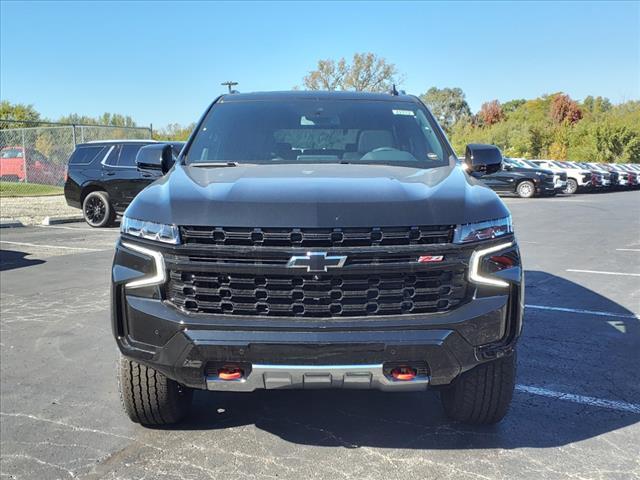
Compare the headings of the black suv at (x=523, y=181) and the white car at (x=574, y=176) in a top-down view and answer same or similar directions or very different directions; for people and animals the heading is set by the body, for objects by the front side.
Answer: same or similar directions

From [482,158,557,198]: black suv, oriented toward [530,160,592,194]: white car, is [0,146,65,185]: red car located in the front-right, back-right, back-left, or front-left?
back-left

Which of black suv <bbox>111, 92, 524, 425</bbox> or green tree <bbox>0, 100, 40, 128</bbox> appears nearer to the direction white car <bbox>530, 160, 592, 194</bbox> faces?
the black suv

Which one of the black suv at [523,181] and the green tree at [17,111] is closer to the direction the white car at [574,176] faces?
the black suv

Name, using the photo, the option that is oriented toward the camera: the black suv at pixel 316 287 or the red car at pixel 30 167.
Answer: the black suv

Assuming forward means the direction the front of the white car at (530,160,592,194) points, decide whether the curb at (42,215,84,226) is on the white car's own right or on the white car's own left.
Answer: on the white car's own right

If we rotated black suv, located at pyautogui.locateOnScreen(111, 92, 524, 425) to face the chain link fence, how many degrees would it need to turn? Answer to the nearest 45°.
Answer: approximately 135° to its right

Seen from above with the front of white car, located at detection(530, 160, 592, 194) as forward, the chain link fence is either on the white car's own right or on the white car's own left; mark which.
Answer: on the white car's own right

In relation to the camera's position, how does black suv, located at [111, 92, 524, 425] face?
facing the viewer

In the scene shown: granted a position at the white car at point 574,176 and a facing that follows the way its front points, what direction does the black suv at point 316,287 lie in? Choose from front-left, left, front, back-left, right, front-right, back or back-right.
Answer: front-right
